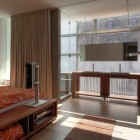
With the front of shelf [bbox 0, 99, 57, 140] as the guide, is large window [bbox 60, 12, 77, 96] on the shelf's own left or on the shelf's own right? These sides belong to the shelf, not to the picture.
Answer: on the shelf's own left

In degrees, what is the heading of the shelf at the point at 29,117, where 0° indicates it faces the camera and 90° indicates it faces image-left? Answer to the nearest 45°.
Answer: approximately 315°

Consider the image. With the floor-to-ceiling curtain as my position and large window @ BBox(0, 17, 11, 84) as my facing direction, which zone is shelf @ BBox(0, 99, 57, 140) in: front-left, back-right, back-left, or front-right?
back-left

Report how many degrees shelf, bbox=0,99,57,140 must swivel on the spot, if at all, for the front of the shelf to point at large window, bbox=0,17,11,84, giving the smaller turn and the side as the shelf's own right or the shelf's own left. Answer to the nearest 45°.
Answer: approximately 135° to the shelf's own left

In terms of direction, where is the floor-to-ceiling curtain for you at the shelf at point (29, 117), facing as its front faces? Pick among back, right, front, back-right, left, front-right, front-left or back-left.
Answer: back-left
